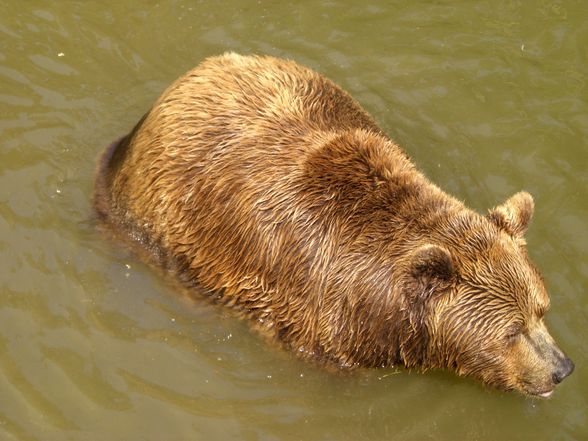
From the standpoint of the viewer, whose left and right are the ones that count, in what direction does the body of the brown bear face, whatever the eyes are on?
facing the viewer and to the right of the viewer
